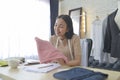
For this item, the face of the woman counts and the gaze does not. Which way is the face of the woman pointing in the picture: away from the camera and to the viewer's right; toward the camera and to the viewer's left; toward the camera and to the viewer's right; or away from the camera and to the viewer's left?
toward the camera and to the viewer's left

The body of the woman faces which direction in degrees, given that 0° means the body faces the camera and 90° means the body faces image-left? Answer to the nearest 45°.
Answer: approximately 45°

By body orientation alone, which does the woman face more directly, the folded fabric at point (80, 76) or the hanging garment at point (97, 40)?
the folded fabric

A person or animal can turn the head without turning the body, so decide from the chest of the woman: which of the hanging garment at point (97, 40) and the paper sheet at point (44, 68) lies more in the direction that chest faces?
the paper sheet

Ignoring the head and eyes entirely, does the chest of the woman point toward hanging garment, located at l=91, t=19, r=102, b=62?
no
